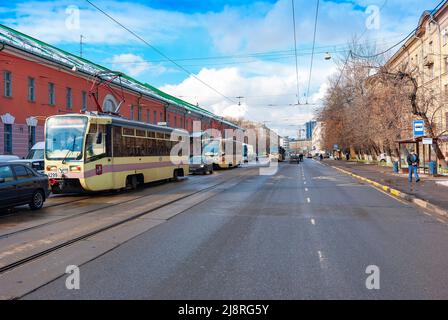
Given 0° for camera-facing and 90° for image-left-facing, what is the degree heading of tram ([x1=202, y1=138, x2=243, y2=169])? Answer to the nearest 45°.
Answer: approximately 45°

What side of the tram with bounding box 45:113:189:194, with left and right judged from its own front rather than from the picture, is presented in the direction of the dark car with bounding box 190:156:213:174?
back

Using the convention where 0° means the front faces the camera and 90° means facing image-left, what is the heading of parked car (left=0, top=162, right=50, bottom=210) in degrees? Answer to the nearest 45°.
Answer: approximately 45°

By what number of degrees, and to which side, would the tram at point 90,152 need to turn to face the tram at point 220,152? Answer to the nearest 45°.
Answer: approximately 180°

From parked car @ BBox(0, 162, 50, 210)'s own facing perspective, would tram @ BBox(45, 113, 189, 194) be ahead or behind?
behind

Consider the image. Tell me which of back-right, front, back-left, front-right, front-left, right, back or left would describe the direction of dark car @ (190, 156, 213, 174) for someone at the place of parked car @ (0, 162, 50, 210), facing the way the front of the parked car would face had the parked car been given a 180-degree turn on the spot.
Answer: front
